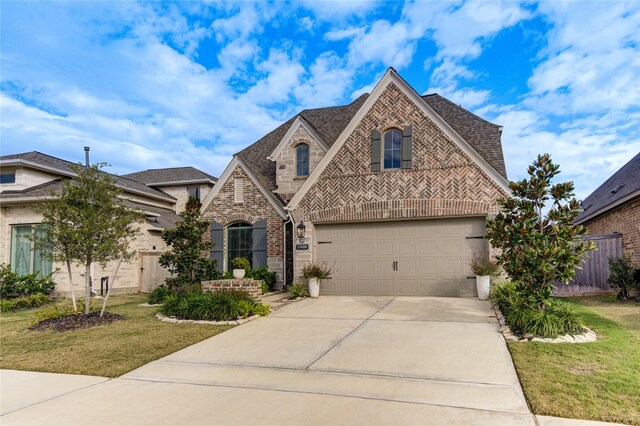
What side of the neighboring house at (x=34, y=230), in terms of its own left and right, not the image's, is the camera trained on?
front

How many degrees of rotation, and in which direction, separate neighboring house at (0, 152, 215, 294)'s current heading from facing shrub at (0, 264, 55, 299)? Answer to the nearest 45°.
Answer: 0° — it already faces it

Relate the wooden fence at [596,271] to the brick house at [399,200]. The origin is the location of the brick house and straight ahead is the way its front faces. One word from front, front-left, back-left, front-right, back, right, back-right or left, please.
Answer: left

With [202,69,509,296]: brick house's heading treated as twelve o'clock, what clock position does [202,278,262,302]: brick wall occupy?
The brick wall is roughly at 2 o'clock from the brick house.

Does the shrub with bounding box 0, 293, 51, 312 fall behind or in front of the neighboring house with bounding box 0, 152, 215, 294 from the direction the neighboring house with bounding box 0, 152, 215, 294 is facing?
in front

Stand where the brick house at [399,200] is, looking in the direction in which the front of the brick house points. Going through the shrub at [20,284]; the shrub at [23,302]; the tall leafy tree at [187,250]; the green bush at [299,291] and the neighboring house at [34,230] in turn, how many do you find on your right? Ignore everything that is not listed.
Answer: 5

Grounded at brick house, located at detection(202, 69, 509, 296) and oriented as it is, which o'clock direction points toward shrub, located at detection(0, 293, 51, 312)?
The shrub is roughly at 3 o'clock from the brick house.

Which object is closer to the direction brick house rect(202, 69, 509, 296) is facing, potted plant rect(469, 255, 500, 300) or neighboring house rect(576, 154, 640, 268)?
the potted plant

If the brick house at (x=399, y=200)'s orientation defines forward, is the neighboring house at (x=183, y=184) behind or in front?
behind

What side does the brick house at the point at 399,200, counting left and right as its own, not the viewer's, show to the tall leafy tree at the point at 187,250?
right

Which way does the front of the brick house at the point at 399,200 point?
toward the camera

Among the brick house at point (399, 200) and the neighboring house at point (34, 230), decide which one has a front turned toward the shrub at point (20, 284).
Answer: the neighboring house

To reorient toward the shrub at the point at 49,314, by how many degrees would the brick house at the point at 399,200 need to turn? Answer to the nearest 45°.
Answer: approximately 45° to its right

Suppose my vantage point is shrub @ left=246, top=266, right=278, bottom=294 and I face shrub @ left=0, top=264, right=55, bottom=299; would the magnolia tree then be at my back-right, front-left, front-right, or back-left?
back-left

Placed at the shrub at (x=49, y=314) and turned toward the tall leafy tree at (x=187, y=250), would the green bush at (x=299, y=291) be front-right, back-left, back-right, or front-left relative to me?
front-right

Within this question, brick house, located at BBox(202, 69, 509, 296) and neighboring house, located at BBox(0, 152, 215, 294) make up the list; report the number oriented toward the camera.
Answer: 2

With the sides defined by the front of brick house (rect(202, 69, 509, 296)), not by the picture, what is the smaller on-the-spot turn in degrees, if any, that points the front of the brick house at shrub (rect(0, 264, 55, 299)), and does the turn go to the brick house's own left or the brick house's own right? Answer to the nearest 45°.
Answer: approximately 90° to the brick house's own right

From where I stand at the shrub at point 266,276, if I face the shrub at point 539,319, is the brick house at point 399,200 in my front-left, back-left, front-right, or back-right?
front-left

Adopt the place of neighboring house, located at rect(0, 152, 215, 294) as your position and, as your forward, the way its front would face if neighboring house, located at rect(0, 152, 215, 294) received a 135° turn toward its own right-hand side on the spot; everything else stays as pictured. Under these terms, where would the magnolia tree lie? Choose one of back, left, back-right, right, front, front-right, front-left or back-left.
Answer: back
